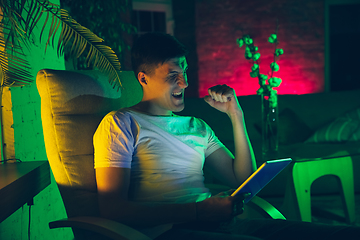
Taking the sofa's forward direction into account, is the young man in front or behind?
in front

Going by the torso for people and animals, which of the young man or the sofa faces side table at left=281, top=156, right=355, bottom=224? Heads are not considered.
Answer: the sofa

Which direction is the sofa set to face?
toward the camera

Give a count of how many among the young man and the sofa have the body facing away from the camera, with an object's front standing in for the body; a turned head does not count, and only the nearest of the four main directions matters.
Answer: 0

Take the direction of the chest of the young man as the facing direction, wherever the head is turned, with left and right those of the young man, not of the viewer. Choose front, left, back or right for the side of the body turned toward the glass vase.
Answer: left

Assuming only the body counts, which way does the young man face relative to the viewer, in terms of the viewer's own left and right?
facing the viewer and to the right of the viewer

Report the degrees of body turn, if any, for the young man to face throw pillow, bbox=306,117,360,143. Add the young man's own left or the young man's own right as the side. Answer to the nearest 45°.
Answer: approximately 90° to the young man's own left

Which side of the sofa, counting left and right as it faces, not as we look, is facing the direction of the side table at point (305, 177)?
front
